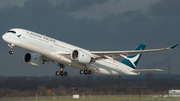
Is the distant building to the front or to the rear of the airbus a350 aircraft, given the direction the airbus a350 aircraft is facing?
to the rear

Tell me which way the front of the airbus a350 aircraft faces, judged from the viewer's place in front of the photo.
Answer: facing the viewer and to the left of the viewer
